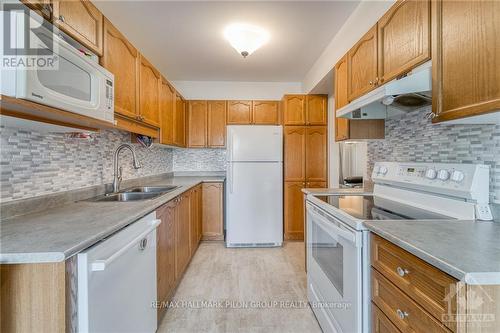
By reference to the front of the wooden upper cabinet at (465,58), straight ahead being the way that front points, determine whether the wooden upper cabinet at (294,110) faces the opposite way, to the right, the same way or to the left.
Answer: to the left

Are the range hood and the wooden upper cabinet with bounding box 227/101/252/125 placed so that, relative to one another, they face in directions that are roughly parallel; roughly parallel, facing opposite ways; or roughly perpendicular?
roughly perpendicular

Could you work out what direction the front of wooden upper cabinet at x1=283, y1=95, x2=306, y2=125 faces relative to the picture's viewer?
facing the viewer

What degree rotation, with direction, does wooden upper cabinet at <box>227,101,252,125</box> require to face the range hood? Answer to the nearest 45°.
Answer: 0° — it already faces it

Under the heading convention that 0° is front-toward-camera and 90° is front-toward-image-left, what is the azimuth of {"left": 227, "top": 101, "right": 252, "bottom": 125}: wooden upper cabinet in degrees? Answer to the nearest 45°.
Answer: approximately 0°

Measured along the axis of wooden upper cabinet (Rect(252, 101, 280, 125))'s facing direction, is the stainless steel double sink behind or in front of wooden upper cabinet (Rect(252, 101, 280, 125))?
in front

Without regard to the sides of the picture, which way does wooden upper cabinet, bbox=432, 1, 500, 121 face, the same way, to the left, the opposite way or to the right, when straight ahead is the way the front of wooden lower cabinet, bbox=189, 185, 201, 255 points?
the opposite way

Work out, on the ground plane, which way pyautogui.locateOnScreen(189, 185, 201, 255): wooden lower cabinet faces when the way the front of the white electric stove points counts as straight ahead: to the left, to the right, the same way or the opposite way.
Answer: the opposite way

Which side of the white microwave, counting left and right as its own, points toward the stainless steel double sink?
left

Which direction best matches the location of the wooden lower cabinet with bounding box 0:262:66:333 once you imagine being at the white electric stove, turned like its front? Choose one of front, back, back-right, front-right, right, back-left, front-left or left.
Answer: front

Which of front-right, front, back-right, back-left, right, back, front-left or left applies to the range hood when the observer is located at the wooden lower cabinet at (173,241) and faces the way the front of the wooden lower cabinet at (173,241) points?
front-right

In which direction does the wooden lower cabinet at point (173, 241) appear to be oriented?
to the viewer's right

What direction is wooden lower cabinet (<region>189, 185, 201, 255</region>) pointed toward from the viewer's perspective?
to the viewer's right

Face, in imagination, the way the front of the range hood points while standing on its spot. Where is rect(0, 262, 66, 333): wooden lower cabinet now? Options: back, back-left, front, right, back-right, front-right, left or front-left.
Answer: front

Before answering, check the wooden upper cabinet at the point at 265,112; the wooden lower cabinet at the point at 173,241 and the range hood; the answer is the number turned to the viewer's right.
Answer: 1
